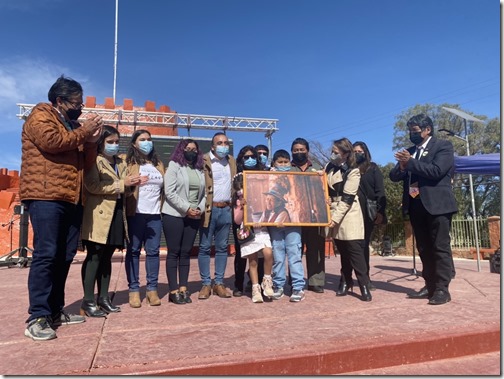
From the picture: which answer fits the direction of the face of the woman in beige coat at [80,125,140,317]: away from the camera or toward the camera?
toward the camera

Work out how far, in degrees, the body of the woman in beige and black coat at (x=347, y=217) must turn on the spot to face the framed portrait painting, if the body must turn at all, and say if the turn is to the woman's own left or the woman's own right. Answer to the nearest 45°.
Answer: approximately 45° to the woman's own right

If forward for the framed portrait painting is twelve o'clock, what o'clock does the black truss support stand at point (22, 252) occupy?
The black truss support stand is roughly at 4 o'clock from the framed portrait painting.

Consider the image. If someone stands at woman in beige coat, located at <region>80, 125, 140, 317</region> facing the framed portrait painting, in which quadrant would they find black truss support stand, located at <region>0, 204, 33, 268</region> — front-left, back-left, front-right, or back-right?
back-left

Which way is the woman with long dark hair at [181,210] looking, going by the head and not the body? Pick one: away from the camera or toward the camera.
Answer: toward the camera

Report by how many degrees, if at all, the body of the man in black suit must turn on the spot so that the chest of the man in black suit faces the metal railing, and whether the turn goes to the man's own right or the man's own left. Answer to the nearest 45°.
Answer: approximately 135° to the man's own right

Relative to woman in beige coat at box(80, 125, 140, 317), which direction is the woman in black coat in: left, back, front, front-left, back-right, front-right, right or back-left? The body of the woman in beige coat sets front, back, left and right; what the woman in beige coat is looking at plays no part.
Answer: front-left

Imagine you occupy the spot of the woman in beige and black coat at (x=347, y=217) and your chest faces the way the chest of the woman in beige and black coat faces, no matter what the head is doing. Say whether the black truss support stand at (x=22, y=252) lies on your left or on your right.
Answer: on your right

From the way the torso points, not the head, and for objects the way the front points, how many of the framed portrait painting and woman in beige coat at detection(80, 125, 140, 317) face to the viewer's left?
0

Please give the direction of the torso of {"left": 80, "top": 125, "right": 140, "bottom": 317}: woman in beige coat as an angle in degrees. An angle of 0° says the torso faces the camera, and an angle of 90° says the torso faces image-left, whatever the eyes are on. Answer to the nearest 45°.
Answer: approximately 315°

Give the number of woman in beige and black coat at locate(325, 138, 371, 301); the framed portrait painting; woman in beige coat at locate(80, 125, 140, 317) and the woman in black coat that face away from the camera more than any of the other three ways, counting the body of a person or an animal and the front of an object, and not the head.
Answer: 0

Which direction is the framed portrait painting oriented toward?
toward the camera

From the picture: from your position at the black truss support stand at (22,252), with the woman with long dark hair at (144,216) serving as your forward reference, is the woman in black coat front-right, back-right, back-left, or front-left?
front-left

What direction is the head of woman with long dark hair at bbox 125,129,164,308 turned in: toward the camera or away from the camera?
toward the camera

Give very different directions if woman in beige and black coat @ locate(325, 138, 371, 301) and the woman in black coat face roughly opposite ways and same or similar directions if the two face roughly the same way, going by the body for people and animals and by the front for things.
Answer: same or similar directions

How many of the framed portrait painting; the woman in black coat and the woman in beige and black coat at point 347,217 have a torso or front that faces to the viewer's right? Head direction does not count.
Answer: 0

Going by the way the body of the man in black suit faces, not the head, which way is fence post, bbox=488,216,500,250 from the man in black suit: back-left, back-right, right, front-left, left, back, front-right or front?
back-right

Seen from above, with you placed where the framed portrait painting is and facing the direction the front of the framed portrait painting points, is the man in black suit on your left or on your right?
on your left

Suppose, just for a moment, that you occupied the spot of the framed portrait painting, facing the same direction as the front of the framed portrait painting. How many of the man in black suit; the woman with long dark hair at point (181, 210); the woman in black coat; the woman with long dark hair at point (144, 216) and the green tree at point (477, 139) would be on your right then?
2
